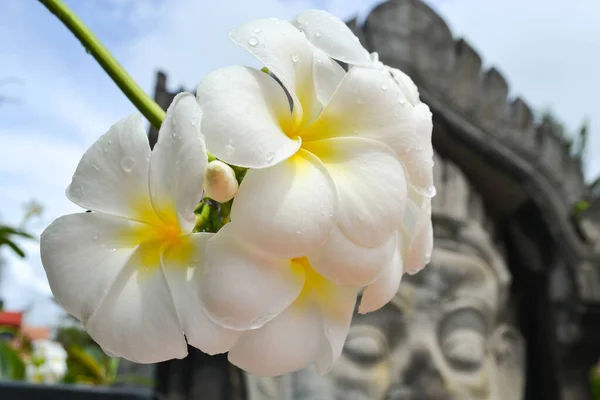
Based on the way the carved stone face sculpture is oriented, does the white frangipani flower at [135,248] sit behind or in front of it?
in front

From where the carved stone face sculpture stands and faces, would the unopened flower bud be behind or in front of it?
in front

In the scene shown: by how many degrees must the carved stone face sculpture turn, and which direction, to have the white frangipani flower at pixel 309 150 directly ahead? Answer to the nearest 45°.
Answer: approximately 45° to its left

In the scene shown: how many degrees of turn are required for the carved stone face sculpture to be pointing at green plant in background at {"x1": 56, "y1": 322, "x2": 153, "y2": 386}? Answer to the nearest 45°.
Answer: approximately 45° to its right

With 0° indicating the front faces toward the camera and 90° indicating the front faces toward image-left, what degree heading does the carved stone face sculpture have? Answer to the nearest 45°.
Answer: approximately 45°
